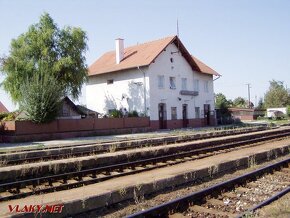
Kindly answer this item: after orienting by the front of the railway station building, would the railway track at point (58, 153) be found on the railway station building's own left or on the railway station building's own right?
on the railway station building's own right

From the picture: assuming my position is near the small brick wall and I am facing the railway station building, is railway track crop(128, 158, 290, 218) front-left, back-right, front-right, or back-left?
back-right

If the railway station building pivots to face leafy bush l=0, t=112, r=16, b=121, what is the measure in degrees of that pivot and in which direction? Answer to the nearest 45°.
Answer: approximately 90° to its right

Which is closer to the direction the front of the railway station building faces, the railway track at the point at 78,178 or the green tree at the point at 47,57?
the railway track

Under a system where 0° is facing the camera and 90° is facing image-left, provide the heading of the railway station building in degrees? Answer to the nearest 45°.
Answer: approximately 315°

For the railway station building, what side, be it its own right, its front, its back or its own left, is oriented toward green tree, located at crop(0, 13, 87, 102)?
right

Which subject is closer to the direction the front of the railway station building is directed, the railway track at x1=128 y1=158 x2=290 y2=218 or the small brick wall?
the railway track

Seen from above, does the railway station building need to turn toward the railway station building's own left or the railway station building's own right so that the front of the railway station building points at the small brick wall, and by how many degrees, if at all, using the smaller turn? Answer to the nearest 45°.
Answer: approximately 90° to the railway station building's own right

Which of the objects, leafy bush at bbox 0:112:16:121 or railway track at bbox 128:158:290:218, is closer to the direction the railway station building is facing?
the railway track

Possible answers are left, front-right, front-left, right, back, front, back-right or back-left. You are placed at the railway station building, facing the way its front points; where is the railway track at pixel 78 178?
front-right

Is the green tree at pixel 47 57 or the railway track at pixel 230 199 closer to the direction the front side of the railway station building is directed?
the railway track
